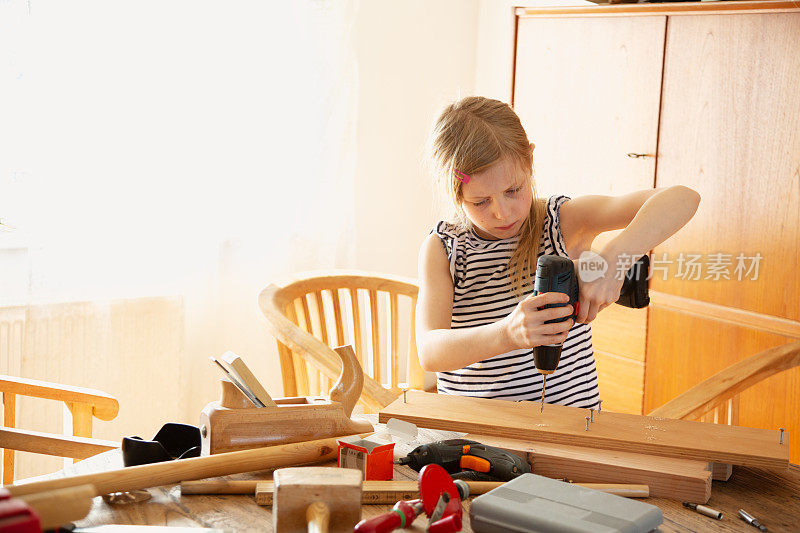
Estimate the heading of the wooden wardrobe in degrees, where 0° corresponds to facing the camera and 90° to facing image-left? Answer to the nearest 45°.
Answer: approximately 45°

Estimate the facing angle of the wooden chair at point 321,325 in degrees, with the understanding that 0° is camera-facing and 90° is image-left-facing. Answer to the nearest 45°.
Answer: approximately 315°

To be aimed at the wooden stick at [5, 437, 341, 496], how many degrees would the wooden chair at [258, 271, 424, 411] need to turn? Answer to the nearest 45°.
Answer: approximately 45° to its right

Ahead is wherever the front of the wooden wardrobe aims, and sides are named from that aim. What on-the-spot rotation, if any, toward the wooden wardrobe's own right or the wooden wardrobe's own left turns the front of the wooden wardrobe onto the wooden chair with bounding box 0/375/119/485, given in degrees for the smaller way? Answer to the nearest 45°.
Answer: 0° — it already faces it

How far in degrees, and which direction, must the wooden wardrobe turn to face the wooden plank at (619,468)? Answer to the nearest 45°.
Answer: approximately 45° to its left

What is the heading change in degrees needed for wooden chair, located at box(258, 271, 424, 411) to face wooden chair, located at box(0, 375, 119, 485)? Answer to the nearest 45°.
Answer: approximately 90° to its right

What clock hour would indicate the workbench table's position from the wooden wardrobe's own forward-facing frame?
The workbench table is roughly at 11 o'clock from the wooden wardrobe.

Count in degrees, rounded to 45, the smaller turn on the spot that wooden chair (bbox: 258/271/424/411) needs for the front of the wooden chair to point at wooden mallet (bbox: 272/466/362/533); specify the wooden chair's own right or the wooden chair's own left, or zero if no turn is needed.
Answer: approximately 45° to the wooden chair's own right
